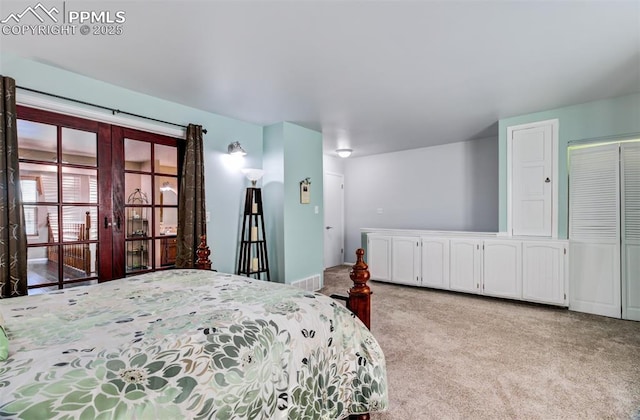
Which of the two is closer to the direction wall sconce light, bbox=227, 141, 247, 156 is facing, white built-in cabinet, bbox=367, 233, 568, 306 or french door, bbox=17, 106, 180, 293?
the white built-in cabinet

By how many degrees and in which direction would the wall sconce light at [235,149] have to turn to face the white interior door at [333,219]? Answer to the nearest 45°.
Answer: approximately 90° to its left

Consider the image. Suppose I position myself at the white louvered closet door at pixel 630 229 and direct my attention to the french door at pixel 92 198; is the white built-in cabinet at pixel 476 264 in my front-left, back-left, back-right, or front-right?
front-right

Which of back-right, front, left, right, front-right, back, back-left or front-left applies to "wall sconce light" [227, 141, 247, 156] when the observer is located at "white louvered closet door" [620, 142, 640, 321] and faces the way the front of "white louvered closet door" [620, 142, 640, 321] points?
front-right

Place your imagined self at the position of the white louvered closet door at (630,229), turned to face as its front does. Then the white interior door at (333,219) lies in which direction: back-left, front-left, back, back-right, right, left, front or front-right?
right

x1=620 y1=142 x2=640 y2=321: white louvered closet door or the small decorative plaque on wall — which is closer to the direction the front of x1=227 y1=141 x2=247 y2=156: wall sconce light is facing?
the white louvered closet door

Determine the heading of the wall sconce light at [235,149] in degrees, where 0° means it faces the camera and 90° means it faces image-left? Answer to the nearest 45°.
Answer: approximately 315°

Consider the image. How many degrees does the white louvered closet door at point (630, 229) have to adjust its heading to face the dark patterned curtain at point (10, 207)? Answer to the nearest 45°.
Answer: approximately 45° to its right

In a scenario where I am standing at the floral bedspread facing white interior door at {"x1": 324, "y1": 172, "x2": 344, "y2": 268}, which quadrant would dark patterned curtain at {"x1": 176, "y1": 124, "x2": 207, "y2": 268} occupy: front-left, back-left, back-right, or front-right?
front-left

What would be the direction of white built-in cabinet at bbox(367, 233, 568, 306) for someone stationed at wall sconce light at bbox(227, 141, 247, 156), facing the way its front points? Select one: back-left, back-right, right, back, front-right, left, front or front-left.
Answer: front-left

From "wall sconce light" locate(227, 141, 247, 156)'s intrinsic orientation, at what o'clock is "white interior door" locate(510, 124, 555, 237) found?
The white interior door is roughly at 11 o'clock from the wall sconce light.

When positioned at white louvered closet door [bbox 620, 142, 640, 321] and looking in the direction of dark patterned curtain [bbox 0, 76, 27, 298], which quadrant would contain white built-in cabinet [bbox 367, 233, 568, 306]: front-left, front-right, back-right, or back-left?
front-right

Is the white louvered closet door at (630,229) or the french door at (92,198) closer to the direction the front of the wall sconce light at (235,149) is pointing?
the white louvered closet door

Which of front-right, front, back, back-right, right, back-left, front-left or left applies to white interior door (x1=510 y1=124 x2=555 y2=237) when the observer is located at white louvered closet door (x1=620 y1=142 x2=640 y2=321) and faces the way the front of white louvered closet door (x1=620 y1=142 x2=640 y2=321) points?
right

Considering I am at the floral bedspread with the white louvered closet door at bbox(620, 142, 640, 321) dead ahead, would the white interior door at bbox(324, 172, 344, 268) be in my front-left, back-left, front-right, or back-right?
front-left
